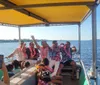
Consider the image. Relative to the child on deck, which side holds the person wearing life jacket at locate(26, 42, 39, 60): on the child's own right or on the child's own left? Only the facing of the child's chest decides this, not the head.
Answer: on the child's own left

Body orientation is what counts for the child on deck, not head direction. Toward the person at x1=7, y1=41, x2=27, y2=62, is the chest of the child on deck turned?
no
